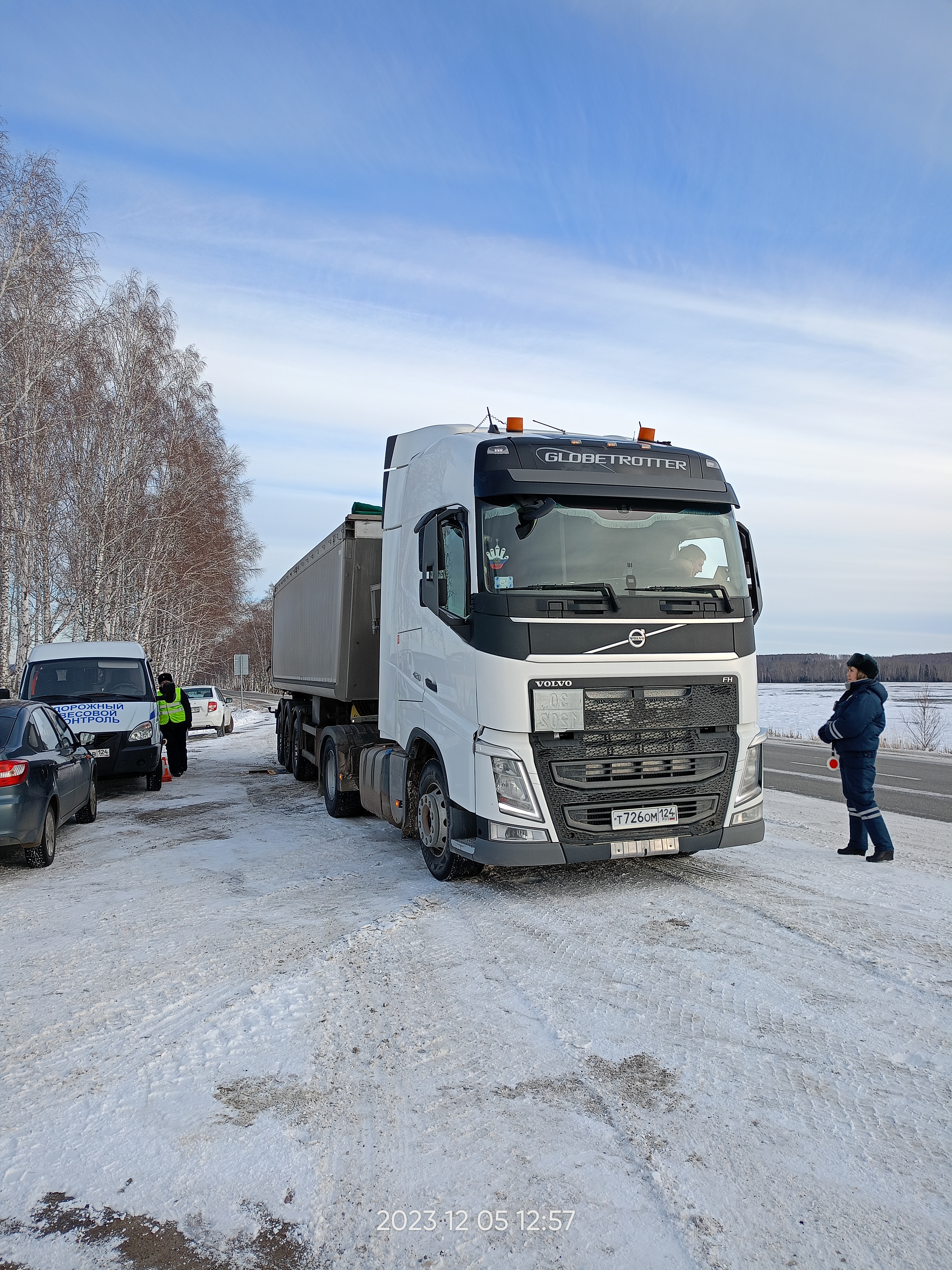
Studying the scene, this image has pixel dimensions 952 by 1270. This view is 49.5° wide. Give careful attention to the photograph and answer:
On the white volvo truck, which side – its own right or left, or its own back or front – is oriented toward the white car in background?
back

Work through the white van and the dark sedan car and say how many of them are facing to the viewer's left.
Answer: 0

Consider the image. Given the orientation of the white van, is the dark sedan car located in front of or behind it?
in front

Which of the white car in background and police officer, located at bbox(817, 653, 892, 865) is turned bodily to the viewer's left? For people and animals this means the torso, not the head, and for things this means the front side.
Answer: the police officer

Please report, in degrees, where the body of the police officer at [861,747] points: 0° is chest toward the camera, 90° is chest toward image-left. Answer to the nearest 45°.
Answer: approximately 90°

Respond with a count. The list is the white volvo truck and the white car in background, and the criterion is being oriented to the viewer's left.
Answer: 0

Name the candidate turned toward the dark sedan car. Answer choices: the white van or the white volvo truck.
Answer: the white van

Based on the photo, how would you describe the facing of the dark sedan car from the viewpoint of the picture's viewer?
facing away from the viewer and to the right of the viewer

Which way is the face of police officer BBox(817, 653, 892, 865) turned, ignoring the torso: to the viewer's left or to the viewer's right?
to the viewer's left

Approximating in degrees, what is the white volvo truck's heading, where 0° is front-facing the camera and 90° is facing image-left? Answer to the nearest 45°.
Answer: approximately 315°
